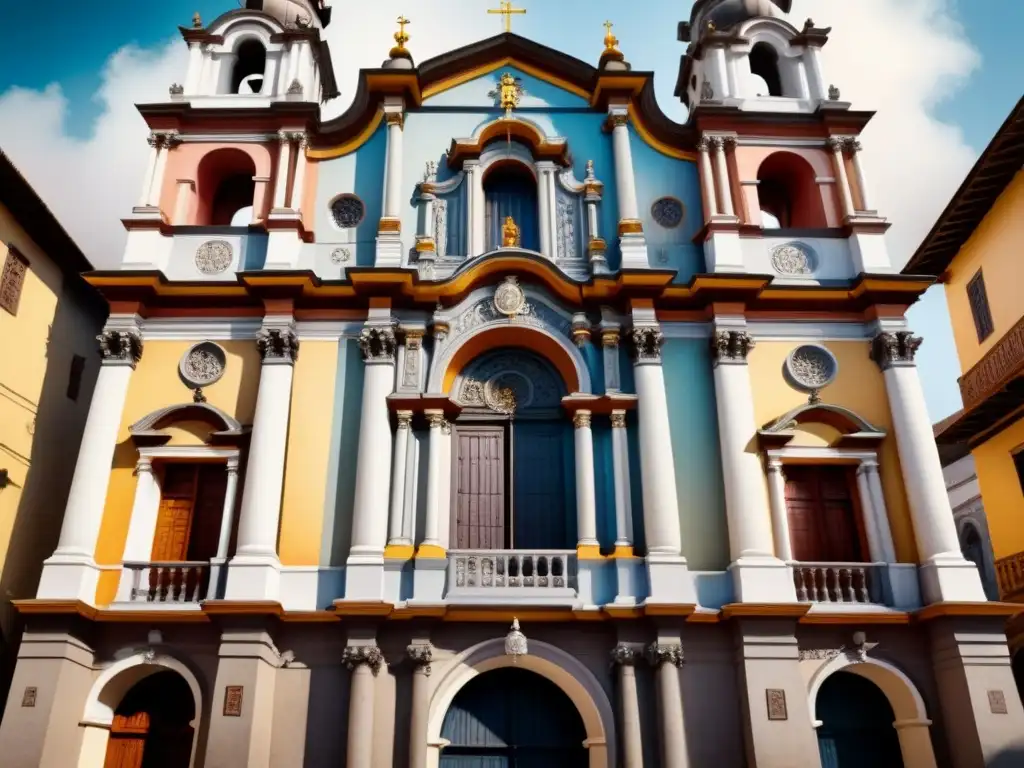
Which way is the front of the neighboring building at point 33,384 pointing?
to the viewer's right

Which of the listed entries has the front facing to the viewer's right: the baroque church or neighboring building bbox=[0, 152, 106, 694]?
the neighboring building

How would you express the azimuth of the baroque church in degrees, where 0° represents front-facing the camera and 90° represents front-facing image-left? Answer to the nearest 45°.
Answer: approximately 0°

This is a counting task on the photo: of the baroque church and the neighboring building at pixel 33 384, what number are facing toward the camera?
1

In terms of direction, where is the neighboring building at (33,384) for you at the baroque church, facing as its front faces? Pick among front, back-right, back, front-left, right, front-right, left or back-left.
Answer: right
